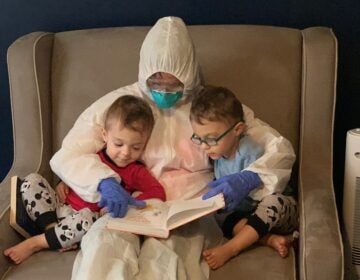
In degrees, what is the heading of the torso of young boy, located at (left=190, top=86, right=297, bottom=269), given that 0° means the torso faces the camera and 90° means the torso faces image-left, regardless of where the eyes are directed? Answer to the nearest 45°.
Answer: approximately 45°

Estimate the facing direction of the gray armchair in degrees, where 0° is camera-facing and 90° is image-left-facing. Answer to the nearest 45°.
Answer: approximately 0°

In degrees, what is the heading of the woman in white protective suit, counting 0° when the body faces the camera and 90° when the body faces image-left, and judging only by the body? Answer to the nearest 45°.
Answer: approximately 0°
